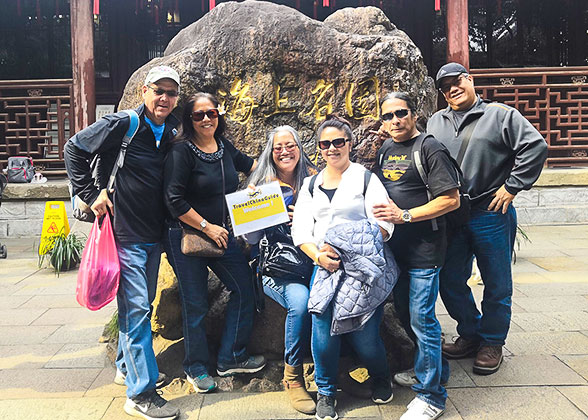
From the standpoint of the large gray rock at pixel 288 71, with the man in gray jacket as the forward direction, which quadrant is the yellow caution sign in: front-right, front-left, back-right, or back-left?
back-left

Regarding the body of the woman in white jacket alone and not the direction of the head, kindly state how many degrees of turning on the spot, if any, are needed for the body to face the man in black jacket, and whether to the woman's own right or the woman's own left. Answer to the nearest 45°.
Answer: approximately 90° to the woman's own right

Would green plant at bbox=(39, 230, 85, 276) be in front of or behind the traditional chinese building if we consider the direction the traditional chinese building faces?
in front

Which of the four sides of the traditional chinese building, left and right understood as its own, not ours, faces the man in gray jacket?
front

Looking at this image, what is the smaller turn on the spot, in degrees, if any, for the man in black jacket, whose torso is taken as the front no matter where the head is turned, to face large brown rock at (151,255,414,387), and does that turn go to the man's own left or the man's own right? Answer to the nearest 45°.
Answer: approximately 90° to the man's own left

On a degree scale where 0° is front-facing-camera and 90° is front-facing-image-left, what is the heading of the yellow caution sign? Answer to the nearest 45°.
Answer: approximately 0°

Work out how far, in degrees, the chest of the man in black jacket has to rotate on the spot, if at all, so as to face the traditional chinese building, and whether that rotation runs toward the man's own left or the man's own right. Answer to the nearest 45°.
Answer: approximately 135° to the man's own left

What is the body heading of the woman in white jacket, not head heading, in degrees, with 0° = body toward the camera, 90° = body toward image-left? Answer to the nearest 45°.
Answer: approximately 0°

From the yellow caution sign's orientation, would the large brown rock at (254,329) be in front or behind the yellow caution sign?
in front
